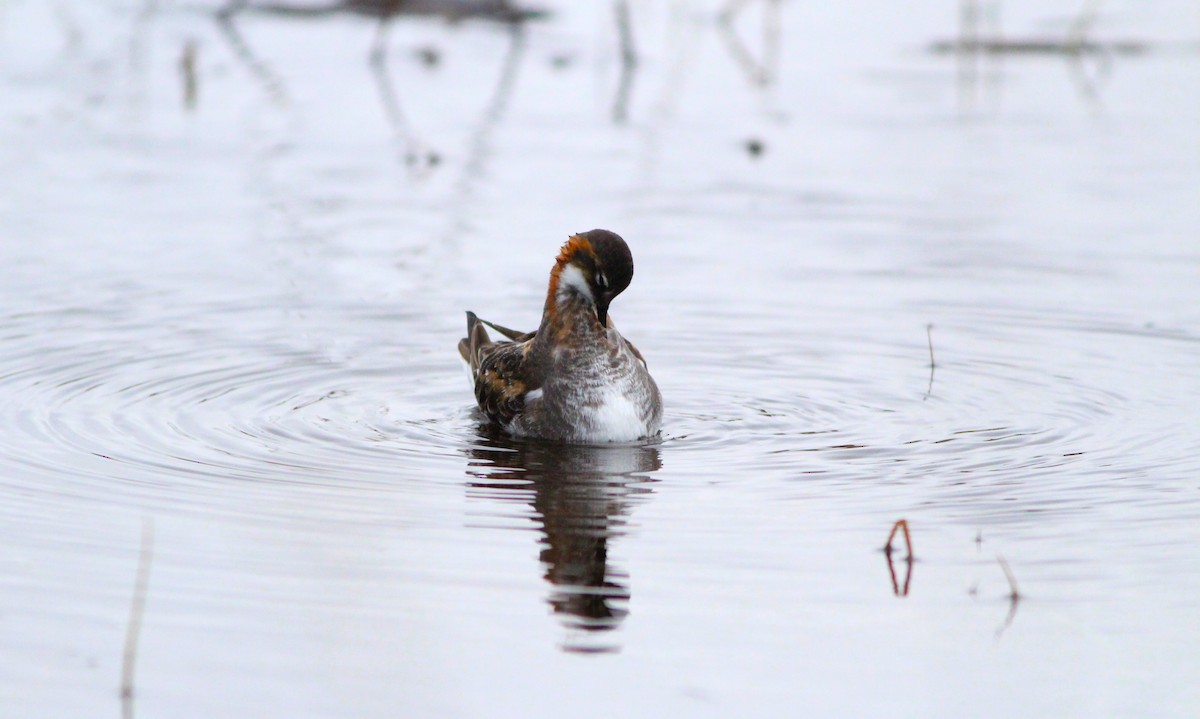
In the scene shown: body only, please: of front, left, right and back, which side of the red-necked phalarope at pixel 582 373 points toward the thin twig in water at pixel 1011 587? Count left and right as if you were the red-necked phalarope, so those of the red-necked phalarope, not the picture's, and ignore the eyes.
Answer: front

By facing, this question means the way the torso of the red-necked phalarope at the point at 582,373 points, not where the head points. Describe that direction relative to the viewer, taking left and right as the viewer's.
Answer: facing the viewer and to the right of the viewer
